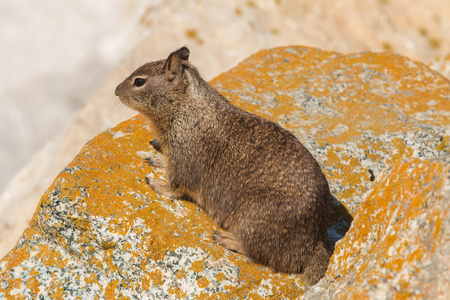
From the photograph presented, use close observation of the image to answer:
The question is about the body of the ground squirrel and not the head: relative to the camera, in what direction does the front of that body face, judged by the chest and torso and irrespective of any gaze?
to the viewer's left

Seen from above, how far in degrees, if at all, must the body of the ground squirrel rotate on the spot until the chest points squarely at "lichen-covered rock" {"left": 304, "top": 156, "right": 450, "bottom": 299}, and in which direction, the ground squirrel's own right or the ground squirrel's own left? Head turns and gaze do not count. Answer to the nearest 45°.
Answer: approximately 135° to the ground squirrel's own left
